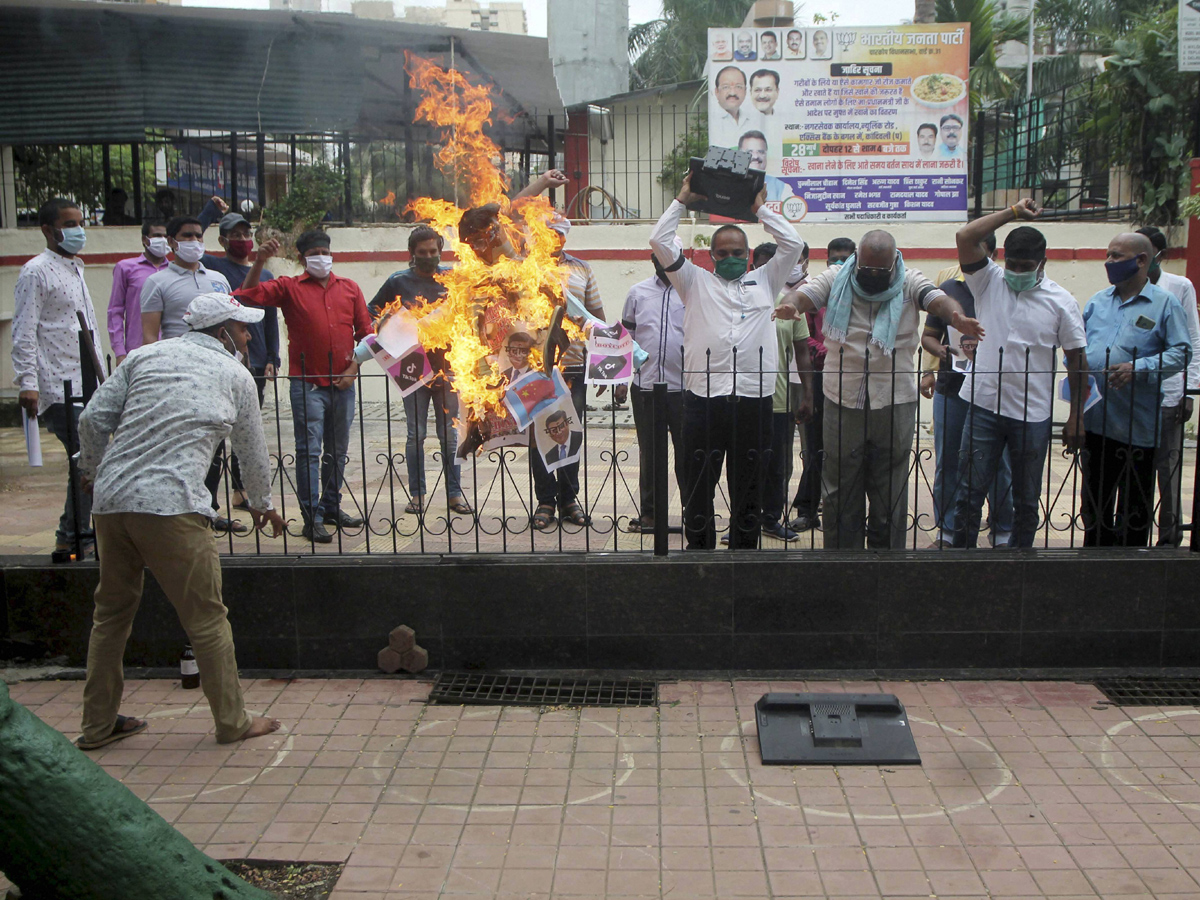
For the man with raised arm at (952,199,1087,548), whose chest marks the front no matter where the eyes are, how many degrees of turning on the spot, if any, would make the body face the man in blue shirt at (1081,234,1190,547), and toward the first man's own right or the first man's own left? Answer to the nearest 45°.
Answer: approximately 135° to the first man's own left

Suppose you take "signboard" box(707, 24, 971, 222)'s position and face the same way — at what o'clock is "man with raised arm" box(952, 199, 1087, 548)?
The man with raised arm is roughly at 12 o'clock from the signboard.

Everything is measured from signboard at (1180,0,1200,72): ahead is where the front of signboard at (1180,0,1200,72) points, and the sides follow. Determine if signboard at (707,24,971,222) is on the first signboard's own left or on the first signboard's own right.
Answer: on the first signboard's own right

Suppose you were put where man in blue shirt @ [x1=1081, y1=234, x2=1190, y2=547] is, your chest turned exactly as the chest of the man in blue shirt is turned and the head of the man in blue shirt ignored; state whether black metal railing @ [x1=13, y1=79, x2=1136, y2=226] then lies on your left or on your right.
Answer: on your right
